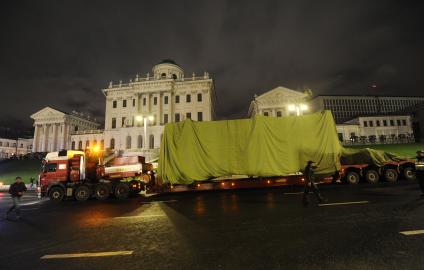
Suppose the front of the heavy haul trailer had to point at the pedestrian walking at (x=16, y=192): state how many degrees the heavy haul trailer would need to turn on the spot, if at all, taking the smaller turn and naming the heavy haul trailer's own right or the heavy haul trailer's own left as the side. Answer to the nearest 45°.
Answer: approximately 45° to the heavy haul trailer's own left

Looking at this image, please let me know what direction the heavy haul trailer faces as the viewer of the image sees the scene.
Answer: facing to the left of the viewer

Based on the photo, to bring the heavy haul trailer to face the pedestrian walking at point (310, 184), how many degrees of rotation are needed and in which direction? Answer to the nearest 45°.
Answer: approximately 135° to its left
